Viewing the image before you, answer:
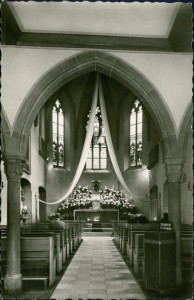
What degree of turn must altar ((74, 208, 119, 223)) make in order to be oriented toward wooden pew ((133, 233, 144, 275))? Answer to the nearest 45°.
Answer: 0° — it already faces it

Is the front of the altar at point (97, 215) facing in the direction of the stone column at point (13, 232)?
yes

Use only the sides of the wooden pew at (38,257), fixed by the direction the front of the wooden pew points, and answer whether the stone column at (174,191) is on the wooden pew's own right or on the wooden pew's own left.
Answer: on the wooden pew's own right

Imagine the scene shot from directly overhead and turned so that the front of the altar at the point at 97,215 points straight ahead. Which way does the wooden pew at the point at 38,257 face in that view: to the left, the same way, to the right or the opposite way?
the opposite way

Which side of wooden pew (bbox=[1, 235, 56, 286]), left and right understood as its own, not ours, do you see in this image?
back

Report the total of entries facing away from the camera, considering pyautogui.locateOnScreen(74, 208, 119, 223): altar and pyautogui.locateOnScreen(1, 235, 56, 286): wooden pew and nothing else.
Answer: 1

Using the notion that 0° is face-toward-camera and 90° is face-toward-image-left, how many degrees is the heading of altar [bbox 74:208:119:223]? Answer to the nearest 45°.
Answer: approximately 0°

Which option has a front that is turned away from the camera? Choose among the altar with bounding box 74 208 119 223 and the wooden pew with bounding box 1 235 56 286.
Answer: the wooden pew
